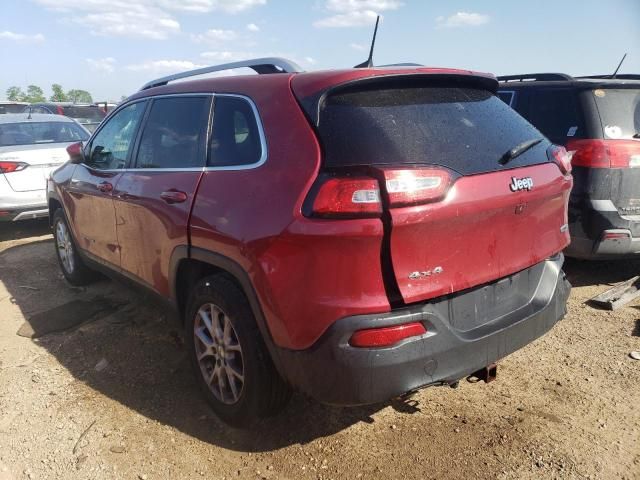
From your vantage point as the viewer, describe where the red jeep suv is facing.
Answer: facing away from the viewer and to the left of the viewer

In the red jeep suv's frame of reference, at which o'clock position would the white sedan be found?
The white sedan is roughly at 12 o'clock from the red jeep suv.
